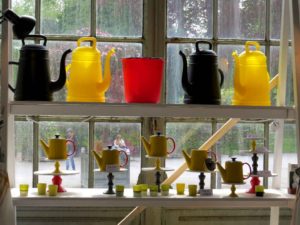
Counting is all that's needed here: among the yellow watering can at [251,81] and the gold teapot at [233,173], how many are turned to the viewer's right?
0

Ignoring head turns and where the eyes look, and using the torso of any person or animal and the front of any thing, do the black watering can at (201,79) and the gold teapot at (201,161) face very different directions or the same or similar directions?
same or similar directions

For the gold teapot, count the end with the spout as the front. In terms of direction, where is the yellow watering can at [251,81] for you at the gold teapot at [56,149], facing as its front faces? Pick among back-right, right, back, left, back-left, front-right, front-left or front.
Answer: back

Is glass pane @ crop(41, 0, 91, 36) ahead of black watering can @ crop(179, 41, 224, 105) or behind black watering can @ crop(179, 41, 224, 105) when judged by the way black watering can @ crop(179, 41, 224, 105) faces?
ahead

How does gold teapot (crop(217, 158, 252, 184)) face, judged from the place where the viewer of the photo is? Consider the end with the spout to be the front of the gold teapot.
facing to the left of the viewer

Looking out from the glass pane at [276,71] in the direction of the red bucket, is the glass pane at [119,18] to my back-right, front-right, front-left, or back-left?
front-right

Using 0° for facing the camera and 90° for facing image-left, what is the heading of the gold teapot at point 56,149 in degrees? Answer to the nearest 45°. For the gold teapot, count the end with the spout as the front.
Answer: approximately 90°

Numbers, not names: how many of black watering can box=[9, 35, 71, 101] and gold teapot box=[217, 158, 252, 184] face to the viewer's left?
1

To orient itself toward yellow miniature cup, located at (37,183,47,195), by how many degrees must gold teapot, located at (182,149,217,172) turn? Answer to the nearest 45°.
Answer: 0° — it already faces it

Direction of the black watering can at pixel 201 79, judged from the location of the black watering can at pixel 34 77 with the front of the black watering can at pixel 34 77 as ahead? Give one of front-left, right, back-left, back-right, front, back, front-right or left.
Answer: front

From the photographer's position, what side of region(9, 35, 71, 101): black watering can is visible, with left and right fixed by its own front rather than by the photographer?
right

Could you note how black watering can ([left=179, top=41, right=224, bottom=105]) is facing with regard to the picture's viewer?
facing to the left of the viewer

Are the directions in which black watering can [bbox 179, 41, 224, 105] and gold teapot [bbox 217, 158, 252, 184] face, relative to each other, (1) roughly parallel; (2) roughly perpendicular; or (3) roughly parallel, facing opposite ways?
roughly parallel

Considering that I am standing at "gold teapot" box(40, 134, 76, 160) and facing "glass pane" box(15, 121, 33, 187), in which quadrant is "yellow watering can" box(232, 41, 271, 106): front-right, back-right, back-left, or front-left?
back-right
